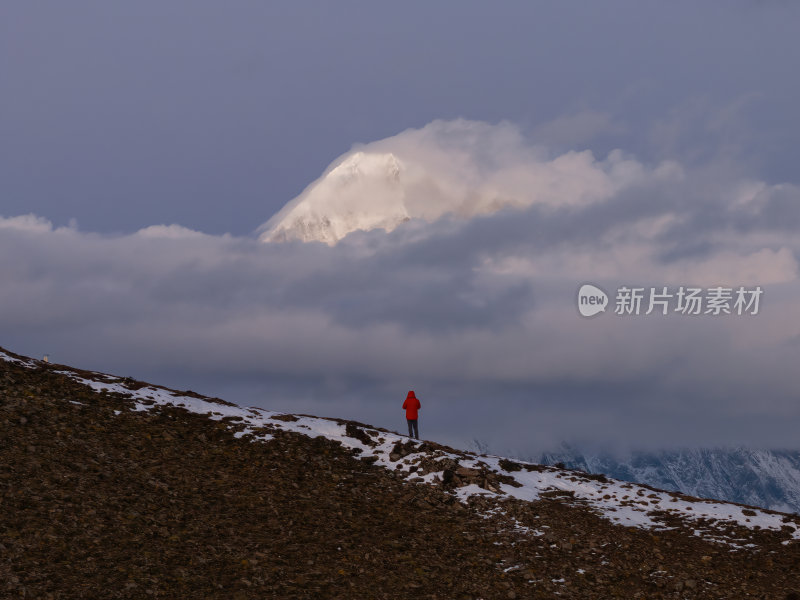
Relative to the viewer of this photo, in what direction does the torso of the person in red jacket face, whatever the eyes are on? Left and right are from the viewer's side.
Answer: facing away from the viewer
